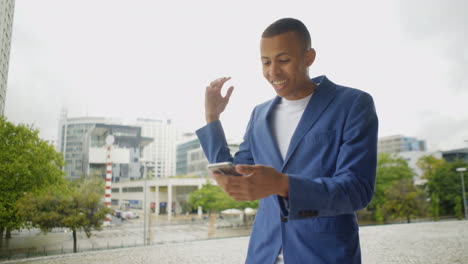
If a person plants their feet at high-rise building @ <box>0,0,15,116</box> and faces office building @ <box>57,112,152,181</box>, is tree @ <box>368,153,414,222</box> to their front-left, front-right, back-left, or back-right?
front-right

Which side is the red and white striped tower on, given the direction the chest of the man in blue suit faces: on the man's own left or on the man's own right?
on the man's own right

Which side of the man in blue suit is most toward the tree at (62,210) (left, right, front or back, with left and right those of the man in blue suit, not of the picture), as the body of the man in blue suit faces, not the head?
right

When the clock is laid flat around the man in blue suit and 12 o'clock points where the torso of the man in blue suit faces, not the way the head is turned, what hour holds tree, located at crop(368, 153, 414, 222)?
The tree is roughly at 5 o'clock from the man in blue suit.

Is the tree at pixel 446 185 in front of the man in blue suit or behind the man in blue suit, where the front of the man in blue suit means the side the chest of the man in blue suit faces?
behind

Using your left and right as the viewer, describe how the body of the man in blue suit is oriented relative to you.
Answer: facing the viewer and to the left of the viewer

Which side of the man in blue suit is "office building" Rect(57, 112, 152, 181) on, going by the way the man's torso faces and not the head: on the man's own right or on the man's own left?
on the man's own right

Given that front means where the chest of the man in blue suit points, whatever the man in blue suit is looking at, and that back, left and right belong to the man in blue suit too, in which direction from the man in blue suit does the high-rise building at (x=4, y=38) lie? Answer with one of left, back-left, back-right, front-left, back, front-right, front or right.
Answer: right

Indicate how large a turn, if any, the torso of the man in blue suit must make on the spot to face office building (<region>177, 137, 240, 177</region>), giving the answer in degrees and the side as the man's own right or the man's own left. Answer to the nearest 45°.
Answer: approximately 135° to the man's own right

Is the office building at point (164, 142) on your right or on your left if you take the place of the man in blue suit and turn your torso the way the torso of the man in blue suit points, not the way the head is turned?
on your right

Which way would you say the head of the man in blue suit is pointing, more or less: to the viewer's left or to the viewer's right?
to the viewer's left

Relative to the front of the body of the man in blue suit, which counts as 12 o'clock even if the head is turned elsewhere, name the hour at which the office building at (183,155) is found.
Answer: The office building is roughly at 4 o'clock from the man in blue suit.

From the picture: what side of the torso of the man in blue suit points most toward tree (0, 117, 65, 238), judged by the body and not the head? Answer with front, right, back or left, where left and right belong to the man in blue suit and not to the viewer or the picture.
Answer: right
